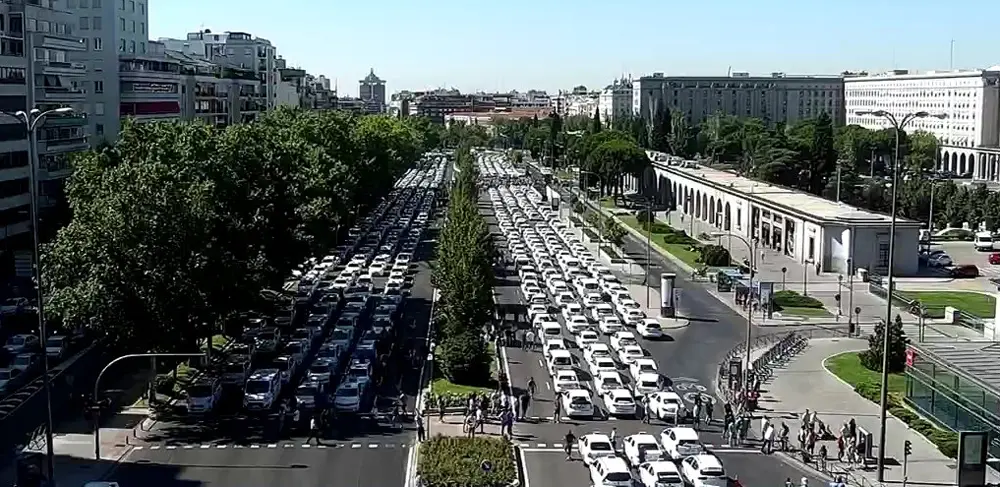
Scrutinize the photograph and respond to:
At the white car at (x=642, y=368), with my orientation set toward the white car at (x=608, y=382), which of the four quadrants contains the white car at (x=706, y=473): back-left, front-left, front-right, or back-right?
front-left

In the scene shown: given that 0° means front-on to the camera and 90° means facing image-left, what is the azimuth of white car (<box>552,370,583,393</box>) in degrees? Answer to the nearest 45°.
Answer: approximately 180°

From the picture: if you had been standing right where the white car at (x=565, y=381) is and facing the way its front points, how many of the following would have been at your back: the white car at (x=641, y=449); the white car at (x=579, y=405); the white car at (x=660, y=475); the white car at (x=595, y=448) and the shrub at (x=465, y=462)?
5

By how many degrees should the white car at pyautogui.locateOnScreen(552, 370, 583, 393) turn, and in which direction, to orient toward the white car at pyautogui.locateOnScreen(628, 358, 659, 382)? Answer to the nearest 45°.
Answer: approximately 45° to its right

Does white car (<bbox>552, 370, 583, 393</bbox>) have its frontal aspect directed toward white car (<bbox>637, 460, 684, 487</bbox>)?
no

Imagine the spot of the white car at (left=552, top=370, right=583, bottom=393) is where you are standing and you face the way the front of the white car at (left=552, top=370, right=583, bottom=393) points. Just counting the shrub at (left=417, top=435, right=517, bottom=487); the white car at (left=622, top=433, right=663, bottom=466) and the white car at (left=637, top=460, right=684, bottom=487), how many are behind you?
3

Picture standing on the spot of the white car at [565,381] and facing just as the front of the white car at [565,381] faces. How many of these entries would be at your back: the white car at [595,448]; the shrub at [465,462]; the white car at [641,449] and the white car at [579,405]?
4

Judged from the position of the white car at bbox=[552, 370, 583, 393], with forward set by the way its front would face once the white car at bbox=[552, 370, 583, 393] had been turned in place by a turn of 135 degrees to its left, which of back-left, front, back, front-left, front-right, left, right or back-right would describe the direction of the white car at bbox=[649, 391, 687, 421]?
left

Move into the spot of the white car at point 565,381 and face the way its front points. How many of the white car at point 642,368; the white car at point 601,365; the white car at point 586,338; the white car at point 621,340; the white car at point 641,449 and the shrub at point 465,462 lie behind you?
2

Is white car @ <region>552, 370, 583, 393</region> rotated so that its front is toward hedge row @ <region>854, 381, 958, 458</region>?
no

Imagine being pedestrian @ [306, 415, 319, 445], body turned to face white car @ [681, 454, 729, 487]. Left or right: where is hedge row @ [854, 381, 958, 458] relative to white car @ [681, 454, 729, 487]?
left

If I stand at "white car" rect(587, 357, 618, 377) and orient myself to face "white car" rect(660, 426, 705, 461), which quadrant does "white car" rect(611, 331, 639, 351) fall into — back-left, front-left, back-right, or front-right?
back-left

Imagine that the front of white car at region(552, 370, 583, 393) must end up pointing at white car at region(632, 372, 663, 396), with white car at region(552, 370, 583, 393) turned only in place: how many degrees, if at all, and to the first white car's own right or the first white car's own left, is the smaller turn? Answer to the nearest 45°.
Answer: approximately 90° to the first white car's own right

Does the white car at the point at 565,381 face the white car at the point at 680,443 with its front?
no

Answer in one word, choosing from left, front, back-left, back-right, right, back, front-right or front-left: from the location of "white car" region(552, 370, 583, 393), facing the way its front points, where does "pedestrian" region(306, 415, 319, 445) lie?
back-left

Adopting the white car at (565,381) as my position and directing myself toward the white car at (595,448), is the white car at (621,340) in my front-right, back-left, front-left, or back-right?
back-left

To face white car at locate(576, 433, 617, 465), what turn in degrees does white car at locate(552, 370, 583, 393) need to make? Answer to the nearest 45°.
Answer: approximately 180°

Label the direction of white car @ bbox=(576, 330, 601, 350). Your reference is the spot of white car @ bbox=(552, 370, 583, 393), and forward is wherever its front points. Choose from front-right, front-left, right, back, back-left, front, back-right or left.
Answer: front

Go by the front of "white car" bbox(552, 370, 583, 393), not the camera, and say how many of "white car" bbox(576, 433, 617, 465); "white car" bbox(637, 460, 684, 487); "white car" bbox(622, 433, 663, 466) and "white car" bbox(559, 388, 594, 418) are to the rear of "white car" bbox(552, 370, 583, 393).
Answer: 4

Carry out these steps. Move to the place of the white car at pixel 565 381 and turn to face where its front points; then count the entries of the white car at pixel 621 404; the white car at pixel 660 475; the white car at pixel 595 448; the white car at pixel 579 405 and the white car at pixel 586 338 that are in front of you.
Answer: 1

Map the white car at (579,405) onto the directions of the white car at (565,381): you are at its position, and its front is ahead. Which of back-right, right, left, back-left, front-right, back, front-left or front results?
back

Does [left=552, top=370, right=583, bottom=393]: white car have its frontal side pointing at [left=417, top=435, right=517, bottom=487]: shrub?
no
